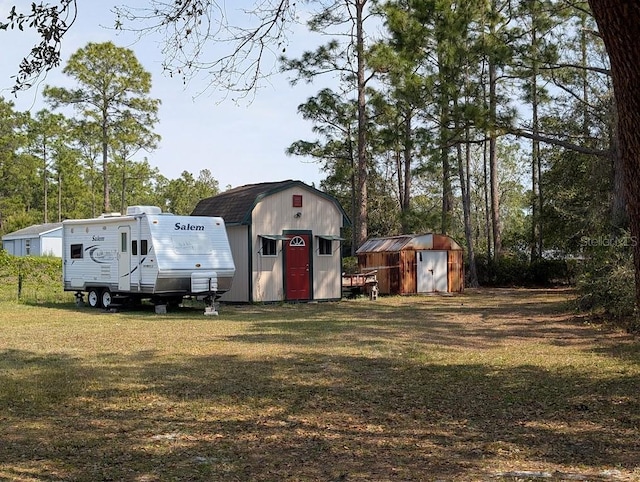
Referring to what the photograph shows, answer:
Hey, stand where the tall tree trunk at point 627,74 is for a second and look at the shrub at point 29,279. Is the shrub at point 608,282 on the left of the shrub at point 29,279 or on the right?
right

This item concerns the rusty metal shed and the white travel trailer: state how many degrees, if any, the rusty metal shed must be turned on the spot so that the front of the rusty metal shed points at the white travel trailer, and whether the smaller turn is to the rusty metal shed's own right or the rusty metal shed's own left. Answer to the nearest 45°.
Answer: approximately 90° to the rusty metal shed's own right

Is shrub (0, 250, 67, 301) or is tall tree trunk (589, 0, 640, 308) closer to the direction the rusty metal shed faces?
the tall tree trunk

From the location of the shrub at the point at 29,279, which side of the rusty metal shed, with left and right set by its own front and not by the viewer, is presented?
right

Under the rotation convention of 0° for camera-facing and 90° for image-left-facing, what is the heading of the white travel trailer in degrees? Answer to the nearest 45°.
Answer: approximately 315°

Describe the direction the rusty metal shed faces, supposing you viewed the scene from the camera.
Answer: facing the viewer and to the right of the viewer

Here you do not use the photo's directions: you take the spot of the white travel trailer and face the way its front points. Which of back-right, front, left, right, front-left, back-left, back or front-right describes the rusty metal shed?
left

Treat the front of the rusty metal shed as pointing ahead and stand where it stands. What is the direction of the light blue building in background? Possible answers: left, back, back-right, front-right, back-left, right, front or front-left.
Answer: back

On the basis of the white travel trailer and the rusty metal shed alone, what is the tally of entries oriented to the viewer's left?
0
